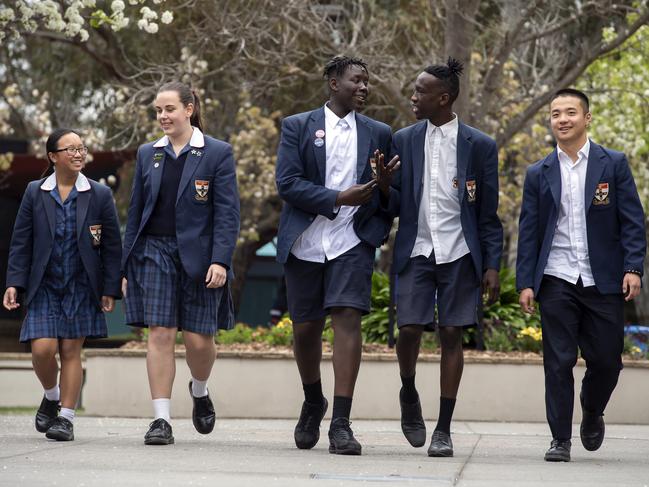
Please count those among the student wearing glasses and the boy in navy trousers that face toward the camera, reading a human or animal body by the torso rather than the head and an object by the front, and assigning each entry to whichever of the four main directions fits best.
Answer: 2

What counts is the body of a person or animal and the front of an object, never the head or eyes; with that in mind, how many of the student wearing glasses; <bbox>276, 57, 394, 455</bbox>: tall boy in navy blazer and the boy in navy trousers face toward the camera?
3

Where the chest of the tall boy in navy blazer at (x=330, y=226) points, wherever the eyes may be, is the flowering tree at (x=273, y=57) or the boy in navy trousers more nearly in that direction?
the boy in navy trousers

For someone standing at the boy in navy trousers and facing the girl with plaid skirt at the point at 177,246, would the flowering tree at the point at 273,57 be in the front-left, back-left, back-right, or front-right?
front-right

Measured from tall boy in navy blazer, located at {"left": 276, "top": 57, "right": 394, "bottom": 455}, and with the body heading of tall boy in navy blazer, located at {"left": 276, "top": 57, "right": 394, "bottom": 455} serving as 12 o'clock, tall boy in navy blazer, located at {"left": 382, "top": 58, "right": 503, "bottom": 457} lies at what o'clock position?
tall boy in navy blazer, located at {"left": 382, "top": 58, "right": 503, "bottom": 457} is roughly at 9 o'clock from tall boy in navy blazer, located at {"left": 276, "top": 57, "right": 394, "bottom": 455}.

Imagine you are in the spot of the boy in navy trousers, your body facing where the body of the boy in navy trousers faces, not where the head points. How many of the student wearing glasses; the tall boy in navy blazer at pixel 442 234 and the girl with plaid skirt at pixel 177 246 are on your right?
3

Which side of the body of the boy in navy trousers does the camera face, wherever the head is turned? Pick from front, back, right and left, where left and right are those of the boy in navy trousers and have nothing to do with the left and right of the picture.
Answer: front

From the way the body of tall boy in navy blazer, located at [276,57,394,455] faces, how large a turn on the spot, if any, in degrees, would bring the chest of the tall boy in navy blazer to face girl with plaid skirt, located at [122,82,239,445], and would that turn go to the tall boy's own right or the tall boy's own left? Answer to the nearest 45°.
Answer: approximately 90° to the tall boy's own right

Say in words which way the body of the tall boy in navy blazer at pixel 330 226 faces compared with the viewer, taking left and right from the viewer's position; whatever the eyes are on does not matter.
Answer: facing the viewer

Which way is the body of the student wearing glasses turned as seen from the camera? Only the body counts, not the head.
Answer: toward the camera

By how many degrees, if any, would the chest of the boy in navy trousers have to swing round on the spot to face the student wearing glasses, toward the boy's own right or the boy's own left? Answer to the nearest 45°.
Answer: approximately 90° to the boy's own right

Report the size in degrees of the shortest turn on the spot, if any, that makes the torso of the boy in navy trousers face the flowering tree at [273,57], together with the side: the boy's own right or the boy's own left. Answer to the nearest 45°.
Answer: approximately 135° to the boy's own right

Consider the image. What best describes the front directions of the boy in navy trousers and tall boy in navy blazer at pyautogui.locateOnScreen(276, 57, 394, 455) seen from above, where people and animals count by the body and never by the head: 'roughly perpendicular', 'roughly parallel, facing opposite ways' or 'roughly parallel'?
roughly parallel

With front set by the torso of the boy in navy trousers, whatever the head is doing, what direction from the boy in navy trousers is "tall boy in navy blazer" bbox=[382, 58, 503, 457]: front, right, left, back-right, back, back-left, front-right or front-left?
right

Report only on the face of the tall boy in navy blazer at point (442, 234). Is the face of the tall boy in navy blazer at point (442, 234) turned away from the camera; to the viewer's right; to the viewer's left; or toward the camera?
to the viewer's left
